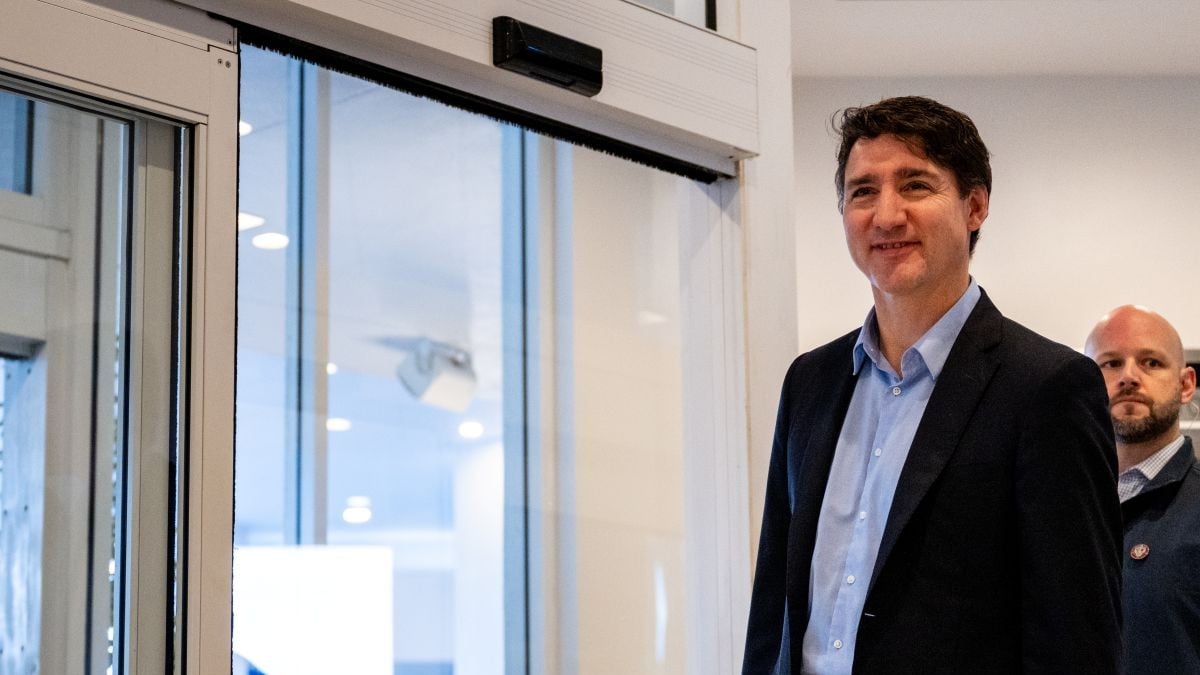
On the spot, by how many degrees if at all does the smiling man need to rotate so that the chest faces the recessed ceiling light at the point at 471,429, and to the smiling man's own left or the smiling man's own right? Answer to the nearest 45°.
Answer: approximately 90° to the smiling man's own right

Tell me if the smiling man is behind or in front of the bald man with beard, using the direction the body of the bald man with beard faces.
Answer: in front

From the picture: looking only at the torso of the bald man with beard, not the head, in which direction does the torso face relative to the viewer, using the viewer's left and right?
facing the viewer and to the left of the viewer

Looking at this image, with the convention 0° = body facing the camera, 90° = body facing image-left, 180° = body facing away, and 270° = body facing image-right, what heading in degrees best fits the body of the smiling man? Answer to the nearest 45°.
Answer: approximately 45°

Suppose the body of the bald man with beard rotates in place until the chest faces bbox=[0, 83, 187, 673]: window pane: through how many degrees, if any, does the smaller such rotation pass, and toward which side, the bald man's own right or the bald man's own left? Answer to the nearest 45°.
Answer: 0° — they already face it

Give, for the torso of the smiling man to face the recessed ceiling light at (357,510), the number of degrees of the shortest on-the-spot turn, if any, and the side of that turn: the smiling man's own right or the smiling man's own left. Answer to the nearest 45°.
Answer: approximately 90° to the smiling man's own right

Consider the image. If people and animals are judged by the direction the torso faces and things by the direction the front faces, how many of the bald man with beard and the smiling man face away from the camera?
0

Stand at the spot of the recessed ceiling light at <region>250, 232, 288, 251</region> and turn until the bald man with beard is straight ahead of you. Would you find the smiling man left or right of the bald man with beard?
right

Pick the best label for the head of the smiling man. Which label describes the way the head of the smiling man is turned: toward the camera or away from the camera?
toward the camera

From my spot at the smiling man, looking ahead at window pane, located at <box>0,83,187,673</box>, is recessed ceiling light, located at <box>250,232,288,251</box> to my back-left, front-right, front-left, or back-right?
front-right

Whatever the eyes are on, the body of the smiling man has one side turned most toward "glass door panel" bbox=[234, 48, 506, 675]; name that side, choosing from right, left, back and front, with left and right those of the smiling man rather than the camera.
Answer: right

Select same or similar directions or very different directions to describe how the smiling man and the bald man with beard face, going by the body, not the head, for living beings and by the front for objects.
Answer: same or similar directions
